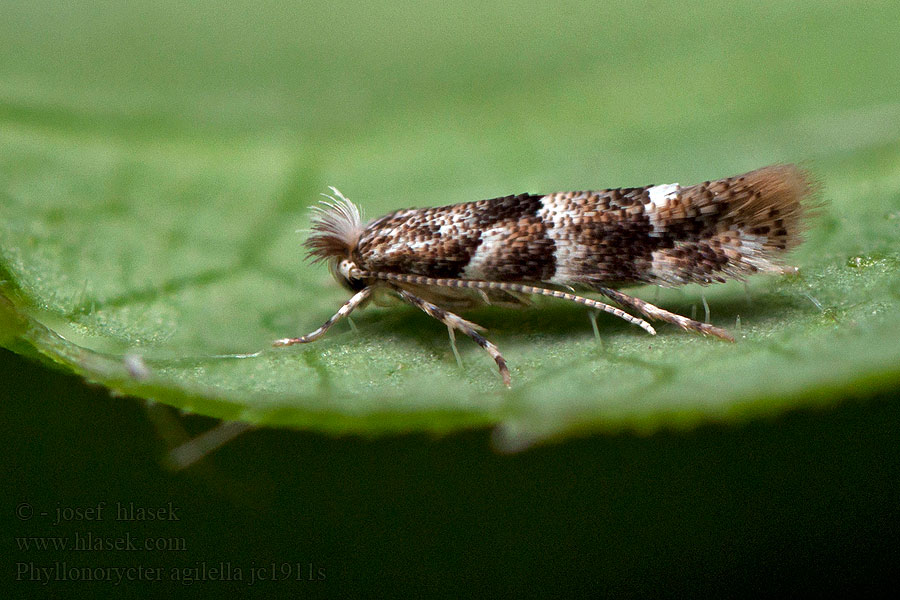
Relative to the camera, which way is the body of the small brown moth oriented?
to the viewer's left
